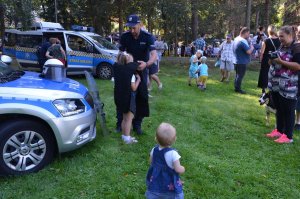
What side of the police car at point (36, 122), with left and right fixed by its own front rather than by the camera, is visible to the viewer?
right

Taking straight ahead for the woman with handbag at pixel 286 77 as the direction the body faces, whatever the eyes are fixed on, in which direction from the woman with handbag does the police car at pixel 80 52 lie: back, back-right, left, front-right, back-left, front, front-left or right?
right

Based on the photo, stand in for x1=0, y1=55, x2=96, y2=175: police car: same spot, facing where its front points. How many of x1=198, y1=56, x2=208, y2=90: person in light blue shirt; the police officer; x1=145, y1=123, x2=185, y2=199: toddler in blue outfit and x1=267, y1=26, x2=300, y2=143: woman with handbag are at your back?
0

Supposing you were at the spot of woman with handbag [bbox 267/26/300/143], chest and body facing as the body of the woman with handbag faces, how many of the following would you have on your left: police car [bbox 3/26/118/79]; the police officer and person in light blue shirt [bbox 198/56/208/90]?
0

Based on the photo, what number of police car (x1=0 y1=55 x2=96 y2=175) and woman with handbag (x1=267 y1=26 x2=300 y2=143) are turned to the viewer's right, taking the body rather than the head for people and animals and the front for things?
1

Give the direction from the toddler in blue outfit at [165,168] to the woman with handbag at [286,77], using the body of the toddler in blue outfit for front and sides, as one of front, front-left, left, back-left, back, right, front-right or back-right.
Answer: front

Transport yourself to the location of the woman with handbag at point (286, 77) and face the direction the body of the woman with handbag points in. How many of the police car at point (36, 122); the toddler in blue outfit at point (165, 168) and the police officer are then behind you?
0

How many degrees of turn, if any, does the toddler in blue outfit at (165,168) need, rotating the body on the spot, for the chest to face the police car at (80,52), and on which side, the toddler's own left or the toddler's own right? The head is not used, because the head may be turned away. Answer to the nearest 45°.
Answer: approximately 45° to the toddler's own left

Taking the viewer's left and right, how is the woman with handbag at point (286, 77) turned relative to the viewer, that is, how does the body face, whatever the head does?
facing the viewer and to the left of the viewer

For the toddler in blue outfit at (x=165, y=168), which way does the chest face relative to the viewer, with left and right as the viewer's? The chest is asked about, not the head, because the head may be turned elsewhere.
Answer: facing away from the viewer and to the right of the viewer

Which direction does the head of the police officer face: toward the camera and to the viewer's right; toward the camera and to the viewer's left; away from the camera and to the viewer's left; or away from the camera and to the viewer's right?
toward the camera and to the viewer's left

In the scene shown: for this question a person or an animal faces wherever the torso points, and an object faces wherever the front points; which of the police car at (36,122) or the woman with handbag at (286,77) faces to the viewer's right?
the police car

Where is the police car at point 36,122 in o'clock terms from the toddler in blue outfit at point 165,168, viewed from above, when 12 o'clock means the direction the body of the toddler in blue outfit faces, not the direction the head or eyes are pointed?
The police car is roughly at 9 o'clock from the toddler in blue outfit.

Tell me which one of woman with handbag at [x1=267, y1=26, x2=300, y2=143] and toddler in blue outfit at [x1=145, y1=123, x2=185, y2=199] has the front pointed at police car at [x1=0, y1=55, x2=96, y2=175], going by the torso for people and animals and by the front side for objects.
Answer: the woman with handbag

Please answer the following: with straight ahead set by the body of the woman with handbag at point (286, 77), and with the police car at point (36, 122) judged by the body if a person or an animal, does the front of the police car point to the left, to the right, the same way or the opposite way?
the opposite way
